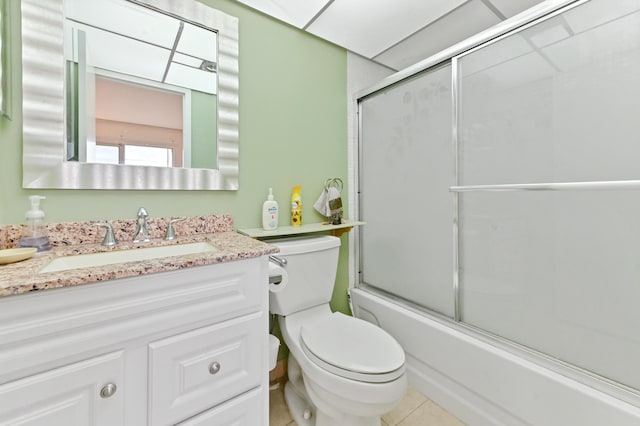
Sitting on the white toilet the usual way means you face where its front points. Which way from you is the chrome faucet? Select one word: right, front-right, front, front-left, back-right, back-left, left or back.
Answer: back-right

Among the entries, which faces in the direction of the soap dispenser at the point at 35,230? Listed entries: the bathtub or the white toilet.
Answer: the bathtub

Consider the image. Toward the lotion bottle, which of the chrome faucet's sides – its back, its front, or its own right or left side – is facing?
left

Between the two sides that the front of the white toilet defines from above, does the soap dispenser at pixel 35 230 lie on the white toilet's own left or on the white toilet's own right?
on the white toilet's own right

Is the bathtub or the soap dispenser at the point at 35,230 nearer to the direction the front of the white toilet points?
the bathtub

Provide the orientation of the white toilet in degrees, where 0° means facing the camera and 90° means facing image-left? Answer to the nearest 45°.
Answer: approximately 315°

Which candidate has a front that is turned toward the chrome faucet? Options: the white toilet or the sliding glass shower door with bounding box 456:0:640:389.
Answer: the sliding glass shower door

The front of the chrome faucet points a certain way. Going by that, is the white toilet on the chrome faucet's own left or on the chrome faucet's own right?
on the chrome faucet's own left

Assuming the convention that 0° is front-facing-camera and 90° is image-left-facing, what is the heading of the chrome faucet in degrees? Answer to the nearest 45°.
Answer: approximately 0°
